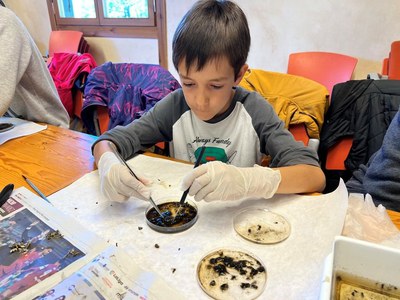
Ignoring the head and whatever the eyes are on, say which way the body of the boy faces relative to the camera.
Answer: toward the camera

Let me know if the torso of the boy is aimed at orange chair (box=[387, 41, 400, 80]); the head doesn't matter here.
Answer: no

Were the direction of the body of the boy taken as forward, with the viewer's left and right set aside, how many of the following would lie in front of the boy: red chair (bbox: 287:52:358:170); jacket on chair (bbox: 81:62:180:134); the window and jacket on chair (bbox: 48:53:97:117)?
0

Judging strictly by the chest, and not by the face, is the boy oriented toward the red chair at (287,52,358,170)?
no

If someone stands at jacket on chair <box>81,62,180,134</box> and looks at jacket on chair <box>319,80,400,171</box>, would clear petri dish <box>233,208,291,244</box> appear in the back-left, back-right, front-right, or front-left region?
front-right

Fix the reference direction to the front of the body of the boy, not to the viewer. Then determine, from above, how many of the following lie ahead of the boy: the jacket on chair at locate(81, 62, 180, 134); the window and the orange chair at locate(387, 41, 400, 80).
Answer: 0

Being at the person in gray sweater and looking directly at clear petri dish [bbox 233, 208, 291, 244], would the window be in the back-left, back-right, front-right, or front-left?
back-left

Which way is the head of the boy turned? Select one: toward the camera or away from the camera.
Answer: toward the camera

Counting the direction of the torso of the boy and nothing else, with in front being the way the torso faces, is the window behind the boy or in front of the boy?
behind
